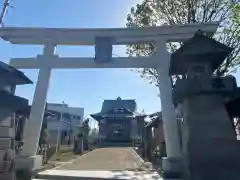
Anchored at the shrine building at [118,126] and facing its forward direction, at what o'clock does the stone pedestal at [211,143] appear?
The stone pedestal is roughly at 12 o'clock from the shrine building.

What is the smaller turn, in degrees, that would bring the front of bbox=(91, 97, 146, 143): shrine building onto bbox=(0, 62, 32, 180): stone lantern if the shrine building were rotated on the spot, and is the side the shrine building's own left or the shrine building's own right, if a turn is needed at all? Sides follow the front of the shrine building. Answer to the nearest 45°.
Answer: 0° — it already faces it

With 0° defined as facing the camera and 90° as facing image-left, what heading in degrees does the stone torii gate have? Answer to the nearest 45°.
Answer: approximately 0°

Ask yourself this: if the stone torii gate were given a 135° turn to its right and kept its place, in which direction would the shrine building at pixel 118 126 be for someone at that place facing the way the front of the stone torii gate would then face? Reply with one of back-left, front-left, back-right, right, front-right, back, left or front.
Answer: front-right
